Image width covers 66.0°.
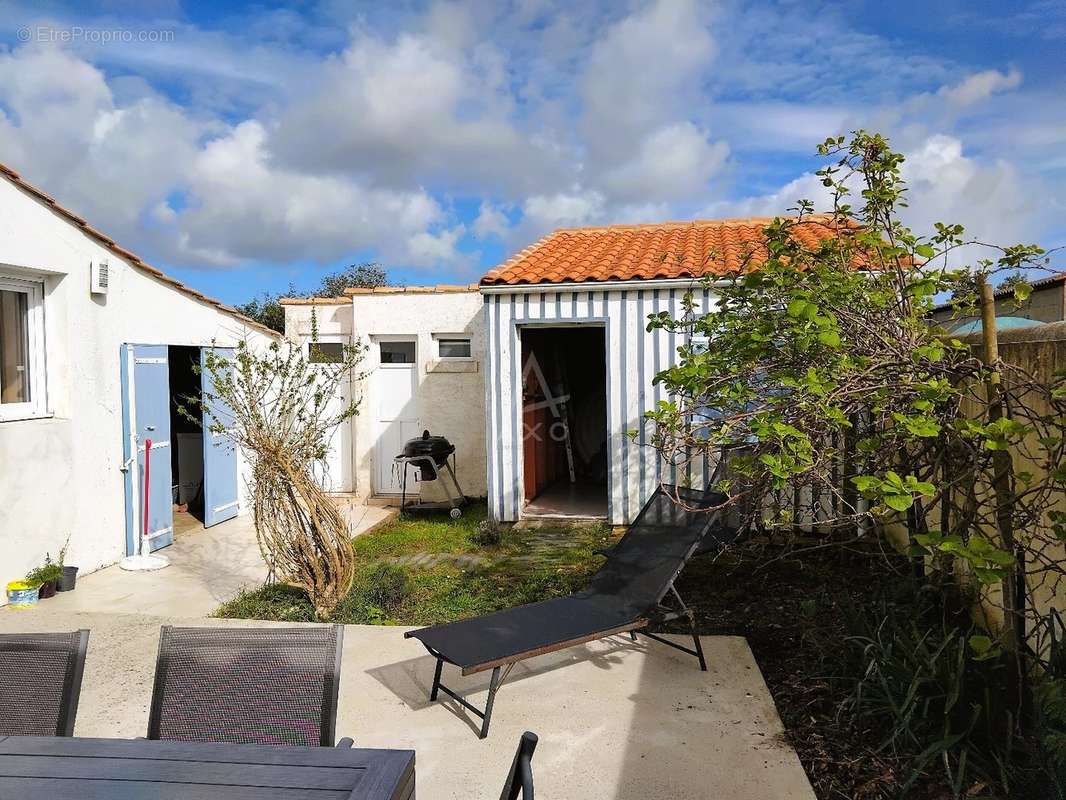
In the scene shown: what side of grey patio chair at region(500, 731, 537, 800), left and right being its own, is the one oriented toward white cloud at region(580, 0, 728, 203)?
right

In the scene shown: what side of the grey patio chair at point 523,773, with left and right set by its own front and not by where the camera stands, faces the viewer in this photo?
left

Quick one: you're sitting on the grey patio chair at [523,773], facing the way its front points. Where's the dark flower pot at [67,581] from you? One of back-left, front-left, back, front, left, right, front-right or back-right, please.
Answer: front-right

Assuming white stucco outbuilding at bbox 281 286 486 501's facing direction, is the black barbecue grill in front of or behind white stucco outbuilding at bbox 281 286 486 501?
in front

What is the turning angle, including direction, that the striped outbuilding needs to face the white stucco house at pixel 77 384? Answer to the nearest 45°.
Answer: approximately 45° to its right

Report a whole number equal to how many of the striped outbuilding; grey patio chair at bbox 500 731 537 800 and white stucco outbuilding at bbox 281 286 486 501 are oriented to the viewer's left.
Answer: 1

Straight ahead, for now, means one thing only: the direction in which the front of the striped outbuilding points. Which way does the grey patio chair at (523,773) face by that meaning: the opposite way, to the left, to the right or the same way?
to the right

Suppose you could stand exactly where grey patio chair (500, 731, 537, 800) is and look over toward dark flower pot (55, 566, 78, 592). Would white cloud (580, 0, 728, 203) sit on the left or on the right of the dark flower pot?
right

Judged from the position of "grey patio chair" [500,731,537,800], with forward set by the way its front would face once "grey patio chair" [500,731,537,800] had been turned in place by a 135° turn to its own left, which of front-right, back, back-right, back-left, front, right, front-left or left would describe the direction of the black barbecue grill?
back-left

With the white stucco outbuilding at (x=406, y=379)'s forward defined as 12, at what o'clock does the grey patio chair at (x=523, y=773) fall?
The grey patio chair is roughly at 12 o'clock from the white stucco outbuilding.

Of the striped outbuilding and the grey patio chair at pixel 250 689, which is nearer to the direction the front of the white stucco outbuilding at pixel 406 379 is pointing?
the grey patio chair

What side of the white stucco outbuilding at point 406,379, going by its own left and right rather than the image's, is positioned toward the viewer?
front

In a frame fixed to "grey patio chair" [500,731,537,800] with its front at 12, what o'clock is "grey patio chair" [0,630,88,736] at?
"grey patio chair" [0,630,88,736] is roughly at 1 o'clock from "grey patio chair" [500,731,537,800].

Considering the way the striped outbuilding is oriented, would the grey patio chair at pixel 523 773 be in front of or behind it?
in front

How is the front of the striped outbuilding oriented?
toward the camera
